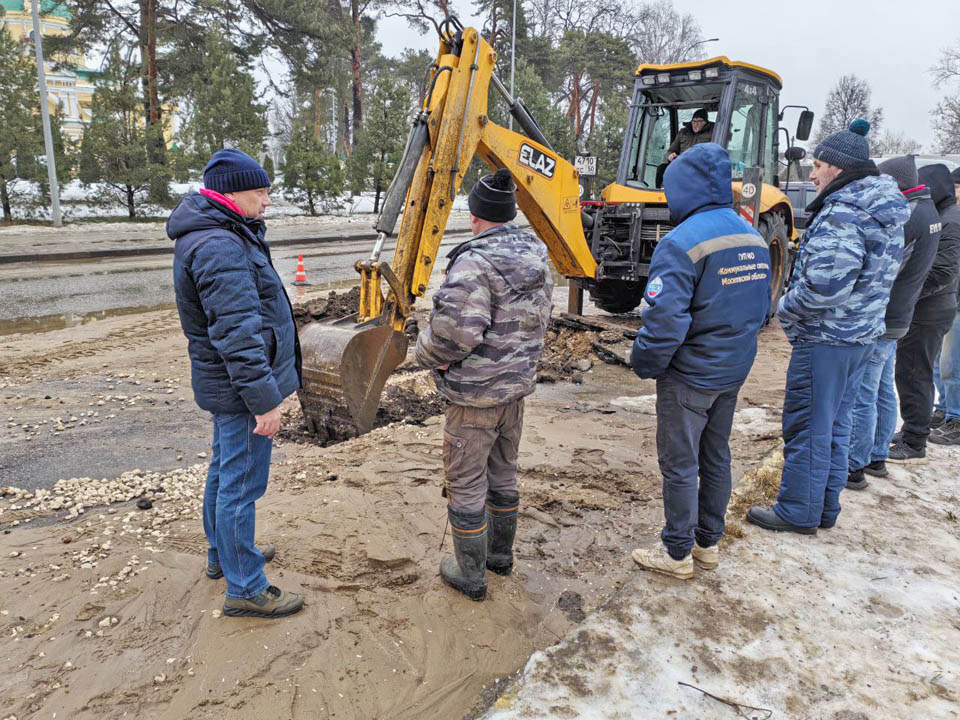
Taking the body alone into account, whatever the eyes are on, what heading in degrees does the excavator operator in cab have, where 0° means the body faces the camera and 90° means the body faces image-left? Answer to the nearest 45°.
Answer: approximately 45°

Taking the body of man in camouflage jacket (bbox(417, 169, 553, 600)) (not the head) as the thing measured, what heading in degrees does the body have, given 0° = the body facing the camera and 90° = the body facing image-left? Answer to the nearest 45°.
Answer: approximately 135°

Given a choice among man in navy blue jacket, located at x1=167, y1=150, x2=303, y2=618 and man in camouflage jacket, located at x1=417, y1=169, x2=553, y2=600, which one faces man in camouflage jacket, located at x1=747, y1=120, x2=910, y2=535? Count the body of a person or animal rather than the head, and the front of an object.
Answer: the man in navy blue jacket

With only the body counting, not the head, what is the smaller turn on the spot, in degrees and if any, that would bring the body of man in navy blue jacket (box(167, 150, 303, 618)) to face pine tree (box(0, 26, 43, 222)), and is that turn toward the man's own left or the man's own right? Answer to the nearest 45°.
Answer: approximately 90° to the man's own left

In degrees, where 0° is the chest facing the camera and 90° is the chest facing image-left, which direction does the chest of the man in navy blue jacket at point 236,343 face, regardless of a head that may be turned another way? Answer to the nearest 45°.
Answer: approximately 270°

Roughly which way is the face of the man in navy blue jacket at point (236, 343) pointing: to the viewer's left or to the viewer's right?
to the viewer's right

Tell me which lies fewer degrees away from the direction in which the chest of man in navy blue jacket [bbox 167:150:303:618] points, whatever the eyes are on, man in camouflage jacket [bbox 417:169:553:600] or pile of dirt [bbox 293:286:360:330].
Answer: the man in camouflage jacket

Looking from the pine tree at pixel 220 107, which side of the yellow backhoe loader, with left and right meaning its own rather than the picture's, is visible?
left

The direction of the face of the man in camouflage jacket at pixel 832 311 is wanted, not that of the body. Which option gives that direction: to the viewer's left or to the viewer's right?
to the viewer's left

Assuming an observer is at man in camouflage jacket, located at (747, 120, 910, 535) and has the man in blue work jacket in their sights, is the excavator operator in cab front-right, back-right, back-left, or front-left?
back-right

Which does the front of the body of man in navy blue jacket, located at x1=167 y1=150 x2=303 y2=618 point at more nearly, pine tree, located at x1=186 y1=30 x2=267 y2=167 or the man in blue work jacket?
the man in blue work jacket

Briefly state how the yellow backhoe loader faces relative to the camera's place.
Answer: facing away from the viewer and to the right of the viewer
